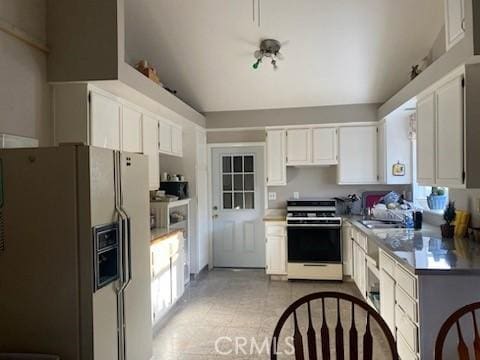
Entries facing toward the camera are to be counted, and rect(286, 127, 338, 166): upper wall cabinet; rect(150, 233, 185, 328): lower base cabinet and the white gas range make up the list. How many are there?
2

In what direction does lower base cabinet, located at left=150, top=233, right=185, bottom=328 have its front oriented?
to the viewer's right

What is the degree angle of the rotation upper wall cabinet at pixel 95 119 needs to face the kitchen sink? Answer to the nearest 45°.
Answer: approximately 45° to its left

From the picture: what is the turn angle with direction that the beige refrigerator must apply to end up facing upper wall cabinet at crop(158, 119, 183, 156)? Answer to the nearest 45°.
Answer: approximately 90° to its left

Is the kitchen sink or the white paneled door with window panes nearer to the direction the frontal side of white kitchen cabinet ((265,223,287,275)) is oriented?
the kitchen sink

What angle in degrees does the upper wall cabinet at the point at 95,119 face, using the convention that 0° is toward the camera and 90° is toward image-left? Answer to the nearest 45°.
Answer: approximately 315°

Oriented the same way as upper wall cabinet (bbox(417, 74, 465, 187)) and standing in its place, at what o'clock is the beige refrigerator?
The beige refrigerator is roughly at 12 o'clock from the upper wall cabinet.

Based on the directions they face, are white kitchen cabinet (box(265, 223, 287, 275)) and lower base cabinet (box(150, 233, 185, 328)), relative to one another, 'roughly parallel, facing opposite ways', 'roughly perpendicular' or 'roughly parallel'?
roughly perpendicular

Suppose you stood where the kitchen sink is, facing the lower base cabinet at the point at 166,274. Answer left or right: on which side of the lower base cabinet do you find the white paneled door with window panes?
right

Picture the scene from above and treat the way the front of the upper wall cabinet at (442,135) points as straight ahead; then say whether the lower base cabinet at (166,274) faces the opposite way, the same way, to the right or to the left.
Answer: the opposite way
